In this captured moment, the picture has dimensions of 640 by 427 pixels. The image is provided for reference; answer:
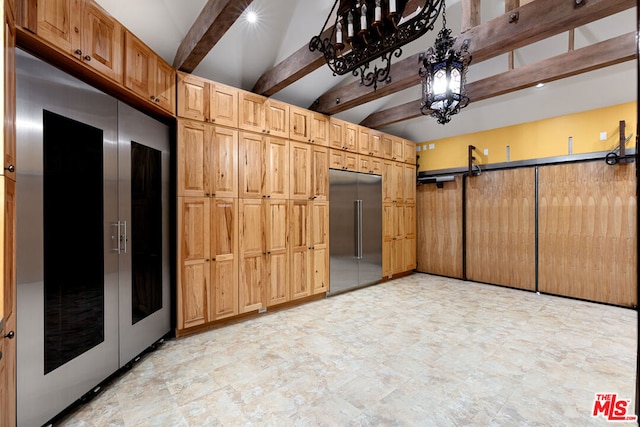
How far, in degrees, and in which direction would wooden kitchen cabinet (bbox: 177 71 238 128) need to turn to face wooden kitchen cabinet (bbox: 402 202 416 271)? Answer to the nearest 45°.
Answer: approximately 45° to its left

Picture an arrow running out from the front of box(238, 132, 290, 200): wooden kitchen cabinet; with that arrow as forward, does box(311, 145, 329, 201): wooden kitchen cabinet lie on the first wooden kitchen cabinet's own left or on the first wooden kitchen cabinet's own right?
on the first wooden kitchen cabinet's own left

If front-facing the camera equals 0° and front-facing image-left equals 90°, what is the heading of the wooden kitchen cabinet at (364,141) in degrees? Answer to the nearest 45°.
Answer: approximately 315°

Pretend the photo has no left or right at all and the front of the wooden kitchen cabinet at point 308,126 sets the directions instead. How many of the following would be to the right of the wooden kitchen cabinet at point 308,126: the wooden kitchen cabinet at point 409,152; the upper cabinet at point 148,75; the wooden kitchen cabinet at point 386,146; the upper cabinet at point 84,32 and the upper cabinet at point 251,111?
3

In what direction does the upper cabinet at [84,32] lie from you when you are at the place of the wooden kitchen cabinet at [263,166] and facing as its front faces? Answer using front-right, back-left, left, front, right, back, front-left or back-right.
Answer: right

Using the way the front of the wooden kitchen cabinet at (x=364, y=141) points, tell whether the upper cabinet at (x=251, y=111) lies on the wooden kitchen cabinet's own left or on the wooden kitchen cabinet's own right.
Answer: on the wooden kitchen cabinet's own right

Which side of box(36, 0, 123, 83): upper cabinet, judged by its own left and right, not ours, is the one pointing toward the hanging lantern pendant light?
front

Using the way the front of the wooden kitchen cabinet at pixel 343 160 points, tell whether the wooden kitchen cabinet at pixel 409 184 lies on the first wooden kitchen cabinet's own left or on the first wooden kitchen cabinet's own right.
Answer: on the first wooden kitchen cabinet's own left

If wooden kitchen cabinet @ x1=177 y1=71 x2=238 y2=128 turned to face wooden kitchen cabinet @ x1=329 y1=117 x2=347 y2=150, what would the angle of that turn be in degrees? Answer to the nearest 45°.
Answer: approximately 45° to its left

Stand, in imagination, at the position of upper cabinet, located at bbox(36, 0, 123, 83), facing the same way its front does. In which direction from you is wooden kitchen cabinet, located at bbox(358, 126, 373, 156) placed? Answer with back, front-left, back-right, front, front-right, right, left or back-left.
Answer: front-left

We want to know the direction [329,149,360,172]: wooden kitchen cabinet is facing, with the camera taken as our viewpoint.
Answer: facing the viewer and to the right of the viewer

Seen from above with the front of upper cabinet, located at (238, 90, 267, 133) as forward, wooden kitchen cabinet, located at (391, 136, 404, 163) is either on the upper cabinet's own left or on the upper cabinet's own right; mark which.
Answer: on the upper cabinet's own left
